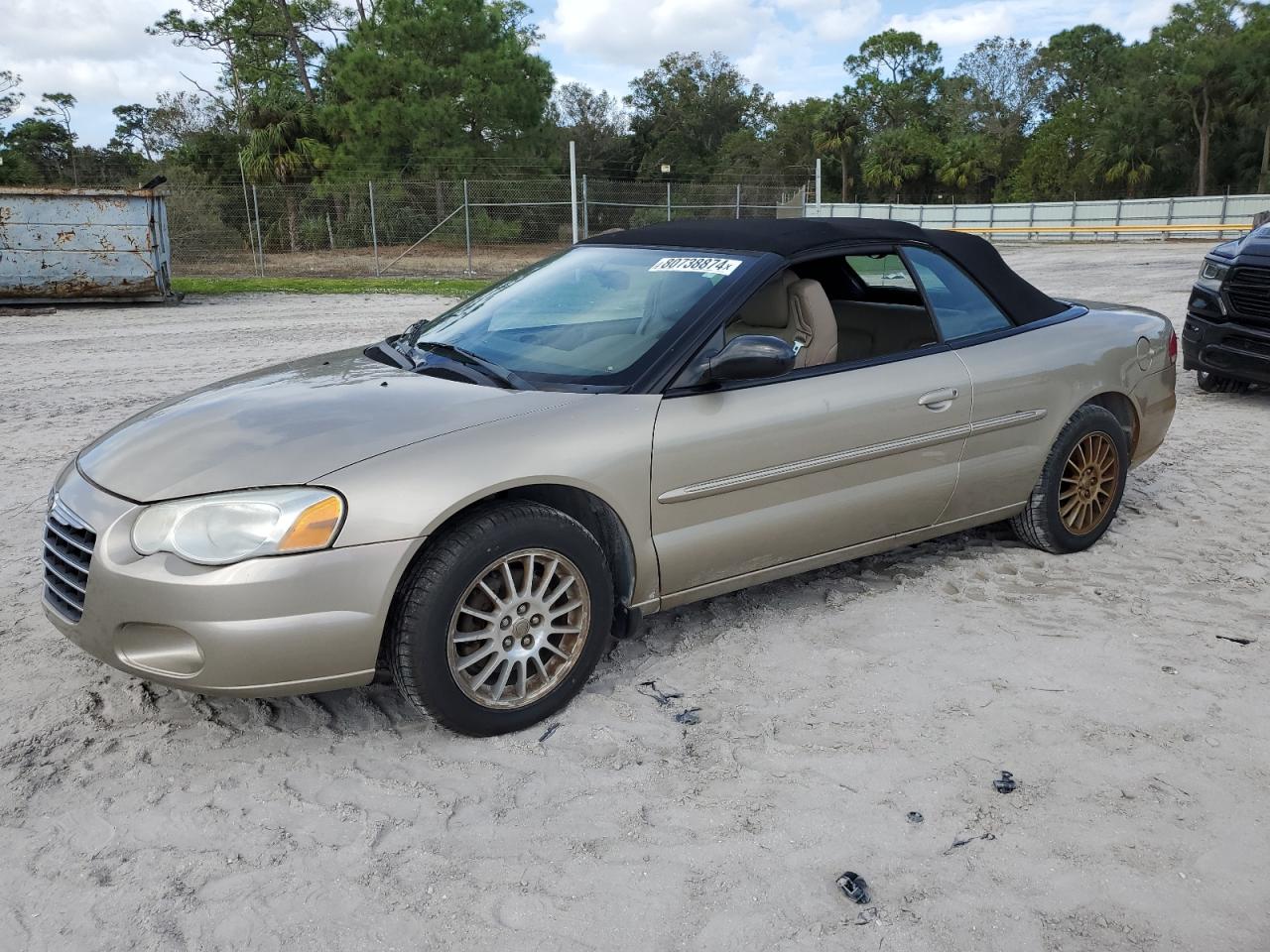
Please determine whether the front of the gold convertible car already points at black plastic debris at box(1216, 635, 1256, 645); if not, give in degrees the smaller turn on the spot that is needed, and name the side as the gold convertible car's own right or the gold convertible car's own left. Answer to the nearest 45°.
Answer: approximately 135° to the gold convertible car's own left

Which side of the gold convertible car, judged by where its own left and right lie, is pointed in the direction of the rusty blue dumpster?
right

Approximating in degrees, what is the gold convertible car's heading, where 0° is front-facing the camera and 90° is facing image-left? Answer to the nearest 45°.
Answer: approximately 45°

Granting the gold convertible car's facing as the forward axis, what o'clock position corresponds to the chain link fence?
The chain link fence is roughly at 4 o'clock from the gold convertible car.

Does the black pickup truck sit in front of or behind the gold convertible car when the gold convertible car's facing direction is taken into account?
behind

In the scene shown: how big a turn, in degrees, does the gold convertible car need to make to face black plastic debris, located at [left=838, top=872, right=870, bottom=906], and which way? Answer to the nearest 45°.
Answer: approximately 90° to its left

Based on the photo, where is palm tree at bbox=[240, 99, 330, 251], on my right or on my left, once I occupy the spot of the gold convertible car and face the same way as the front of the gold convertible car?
on my right

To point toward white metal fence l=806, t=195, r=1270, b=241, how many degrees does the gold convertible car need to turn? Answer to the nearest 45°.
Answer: approximately 180°

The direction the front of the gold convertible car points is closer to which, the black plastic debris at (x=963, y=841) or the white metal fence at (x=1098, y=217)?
the black plastic debris

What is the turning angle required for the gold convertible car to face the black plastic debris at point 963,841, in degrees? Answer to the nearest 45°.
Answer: approximately 90° to its left
